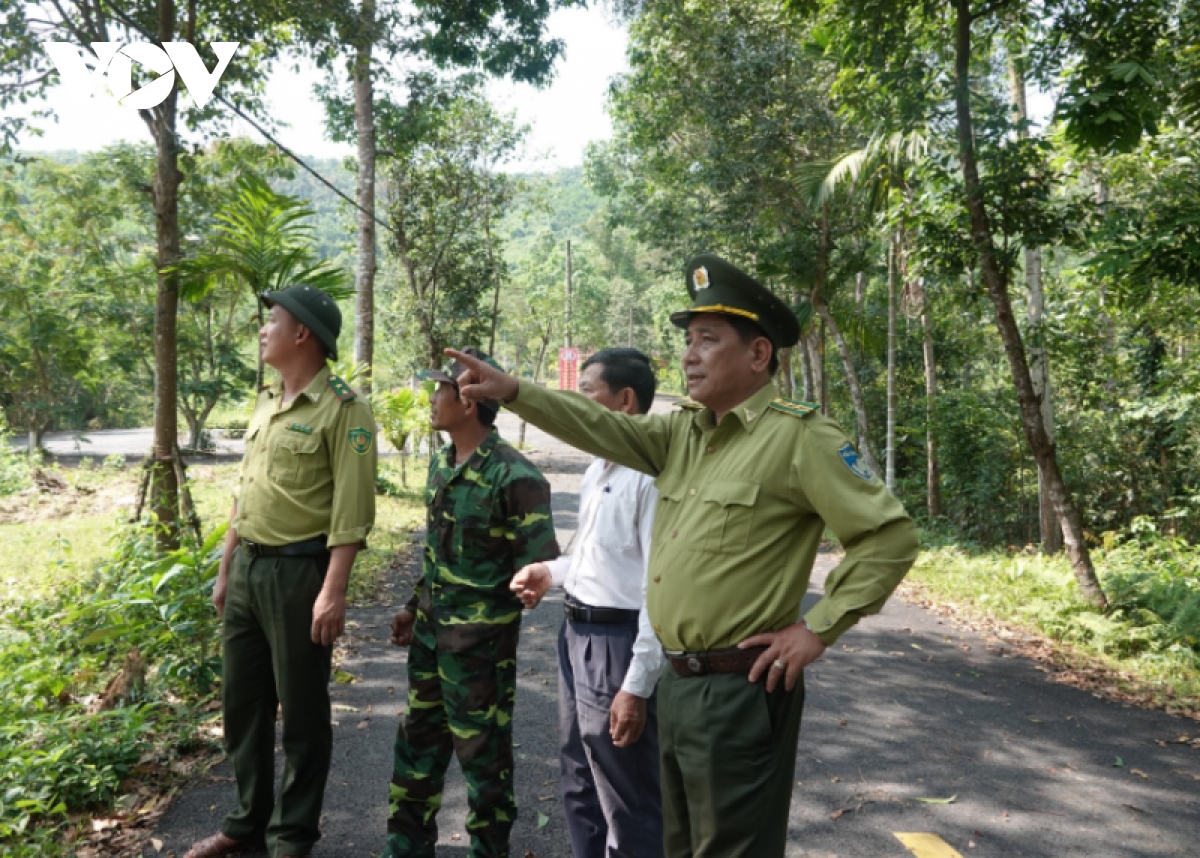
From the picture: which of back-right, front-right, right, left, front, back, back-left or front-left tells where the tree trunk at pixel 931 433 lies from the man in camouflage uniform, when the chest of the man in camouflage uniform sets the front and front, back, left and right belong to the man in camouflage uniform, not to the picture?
back

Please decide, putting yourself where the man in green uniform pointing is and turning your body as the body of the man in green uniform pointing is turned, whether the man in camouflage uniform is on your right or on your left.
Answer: on your right

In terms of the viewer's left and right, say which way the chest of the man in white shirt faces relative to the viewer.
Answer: facing the viewer and to the left of the viewer

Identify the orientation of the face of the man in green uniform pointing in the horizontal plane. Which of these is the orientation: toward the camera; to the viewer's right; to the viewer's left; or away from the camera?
to the viewer's left

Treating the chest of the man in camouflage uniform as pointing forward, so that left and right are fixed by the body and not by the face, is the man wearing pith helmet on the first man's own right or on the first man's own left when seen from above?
on the first man's own right

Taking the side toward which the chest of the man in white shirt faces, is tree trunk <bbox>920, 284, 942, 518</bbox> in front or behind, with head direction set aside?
behind

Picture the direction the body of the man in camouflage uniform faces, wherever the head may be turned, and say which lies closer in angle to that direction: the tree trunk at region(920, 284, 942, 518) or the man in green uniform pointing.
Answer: the man in green uniform pointing

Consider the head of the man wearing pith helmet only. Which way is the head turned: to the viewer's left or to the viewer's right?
to the viewer's left

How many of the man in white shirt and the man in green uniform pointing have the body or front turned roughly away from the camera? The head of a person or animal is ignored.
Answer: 0

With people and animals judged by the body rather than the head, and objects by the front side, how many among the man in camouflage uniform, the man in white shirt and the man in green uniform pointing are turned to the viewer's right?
0
